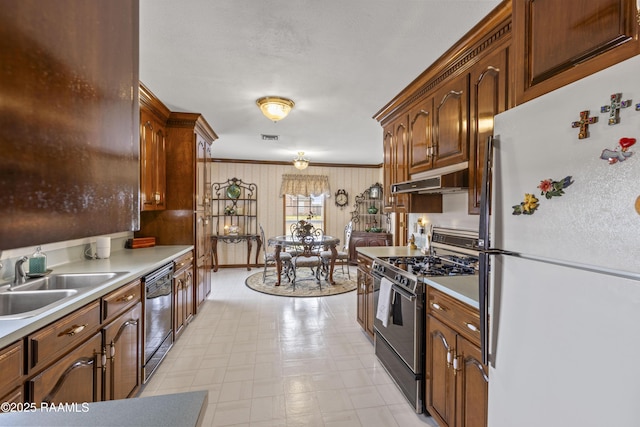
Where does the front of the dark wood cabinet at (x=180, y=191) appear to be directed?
to the viewer's right

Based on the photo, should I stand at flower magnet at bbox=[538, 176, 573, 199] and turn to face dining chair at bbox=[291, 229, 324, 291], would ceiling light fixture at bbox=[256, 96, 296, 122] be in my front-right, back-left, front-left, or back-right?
front-left

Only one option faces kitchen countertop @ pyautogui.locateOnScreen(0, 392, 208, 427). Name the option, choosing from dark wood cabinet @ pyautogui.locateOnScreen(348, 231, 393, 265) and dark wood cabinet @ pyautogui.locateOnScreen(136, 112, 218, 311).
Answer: dark wood cabinet @ pyautogui.locateOnScreen(348, 231, 393, 265)

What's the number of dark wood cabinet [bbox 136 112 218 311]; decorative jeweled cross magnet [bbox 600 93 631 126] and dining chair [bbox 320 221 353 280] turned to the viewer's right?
1

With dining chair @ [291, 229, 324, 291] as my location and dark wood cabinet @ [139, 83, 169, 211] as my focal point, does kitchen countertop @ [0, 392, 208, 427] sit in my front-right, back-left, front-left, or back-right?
front-left

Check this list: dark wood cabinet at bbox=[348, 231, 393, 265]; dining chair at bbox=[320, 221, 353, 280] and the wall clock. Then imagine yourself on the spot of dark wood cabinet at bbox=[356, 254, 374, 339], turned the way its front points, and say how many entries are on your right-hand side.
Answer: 3

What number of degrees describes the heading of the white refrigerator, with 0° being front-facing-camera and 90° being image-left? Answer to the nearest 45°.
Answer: approximately 45°

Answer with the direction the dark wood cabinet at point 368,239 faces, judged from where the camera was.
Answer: facing the viewer

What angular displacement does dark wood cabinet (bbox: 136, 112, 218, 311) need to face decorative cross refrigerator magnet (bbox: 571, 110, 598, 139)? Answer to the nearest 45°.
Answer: approximately 90° to its right

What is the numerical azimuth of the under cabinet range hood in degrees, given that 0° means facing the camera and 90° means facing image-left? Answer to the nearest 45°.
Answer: approximately 45°

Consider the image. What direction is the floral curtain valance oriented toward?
toward the camera

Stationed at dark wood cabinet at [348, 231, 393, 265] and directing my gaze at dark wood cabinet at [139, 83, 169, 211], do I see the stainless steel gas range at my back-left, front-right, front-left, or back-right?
front-left

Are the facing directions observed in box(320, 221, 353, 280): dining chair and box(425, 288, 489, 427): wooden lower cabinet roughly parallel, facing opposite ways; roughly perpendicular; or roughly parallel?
roughly parallel

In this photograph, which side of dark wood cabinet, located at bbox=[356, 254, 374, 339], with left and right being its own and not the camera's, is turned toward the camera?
left

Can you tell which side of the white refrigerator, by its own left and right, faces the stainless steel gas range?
right

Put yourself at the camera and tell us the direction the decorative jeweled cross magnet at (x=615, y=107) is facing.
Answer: facing the viewer and to the left of the viewer

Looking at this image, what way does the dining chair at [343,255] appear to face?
to the viewer's left

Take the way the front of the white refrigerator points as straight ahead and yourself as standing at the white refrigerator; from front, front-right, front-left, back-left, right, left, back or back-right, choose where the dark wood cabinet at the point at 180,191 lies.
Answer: front-right

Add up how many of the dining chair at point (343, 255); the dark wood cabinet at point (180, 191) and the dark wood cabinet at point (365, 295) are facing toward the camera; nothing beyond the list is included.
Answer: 0

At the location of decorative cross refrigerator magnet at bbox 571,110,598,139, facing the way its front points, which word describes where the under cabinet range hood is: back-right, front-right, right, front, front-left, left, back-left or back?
right

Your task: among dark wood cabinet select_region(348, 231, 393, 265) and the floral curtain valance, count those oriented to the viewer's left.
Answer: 0

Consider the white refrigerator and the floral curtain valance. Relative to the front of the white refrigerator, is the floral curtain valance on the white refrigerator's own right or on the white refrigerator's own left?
on the white refrigerator's own right
